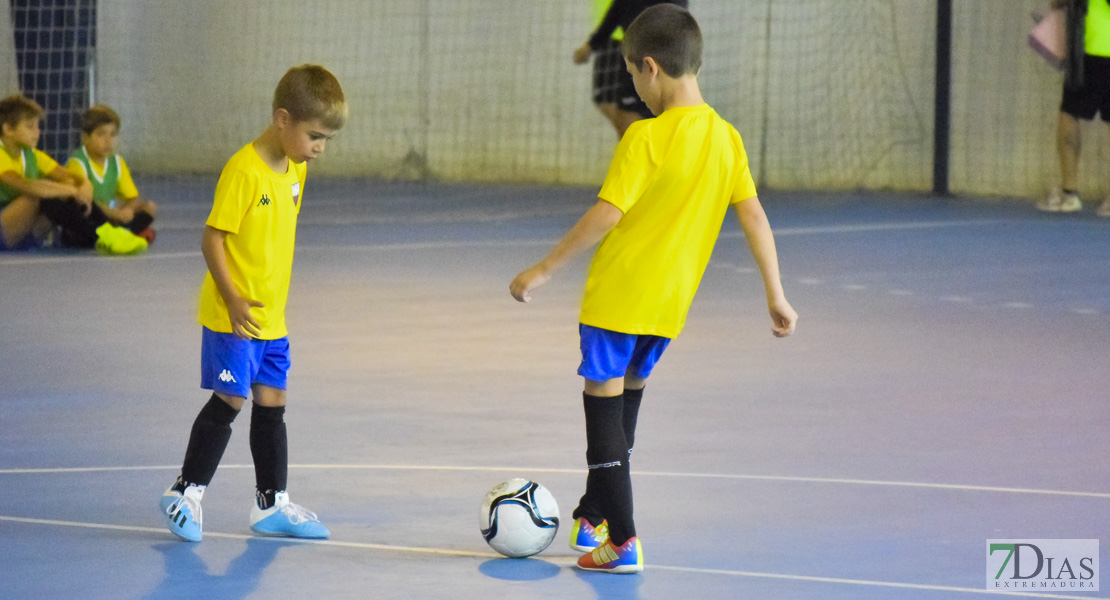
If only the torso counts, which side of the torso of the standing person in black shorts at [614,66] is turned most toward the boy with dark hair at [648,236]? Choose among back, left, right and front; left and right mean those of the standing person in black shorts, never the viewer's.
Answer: left

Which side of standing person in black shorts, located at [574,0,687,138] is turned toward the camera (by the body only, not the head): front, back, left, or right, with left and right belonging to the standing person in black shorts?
left

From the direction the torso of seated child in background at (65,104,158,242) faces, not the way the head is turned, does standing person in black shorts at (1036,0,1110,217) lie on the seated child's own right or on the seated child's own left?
on the seated child's own left

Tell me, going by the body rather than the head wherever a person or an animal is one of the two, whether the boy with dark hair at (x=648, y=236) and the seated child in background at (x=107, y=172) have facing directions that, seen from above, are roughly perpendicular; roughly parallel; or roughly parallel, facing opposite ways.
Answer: roughly parallel, facing opposite ways

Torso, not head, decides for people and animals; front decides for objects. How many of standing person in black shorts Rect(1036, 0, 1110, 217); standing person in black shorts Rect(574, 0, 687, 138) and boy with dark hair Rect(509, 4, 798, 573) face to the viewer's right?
0

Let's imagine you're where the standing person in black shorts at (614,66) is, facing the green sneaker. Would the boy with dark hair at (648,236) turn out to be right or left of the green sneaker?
left

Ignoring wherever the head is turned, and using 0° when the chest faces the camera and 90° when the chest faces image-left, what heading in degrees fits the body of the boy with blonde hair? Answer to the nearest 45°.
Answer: approximately 315°

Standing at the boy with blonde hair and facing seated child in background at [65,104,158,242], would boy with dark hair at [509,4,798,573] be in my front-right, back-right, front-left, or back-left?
back-right

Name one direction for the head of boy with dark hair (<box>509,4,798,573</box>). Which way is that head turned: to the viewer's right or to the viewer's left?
to the viewer's left
